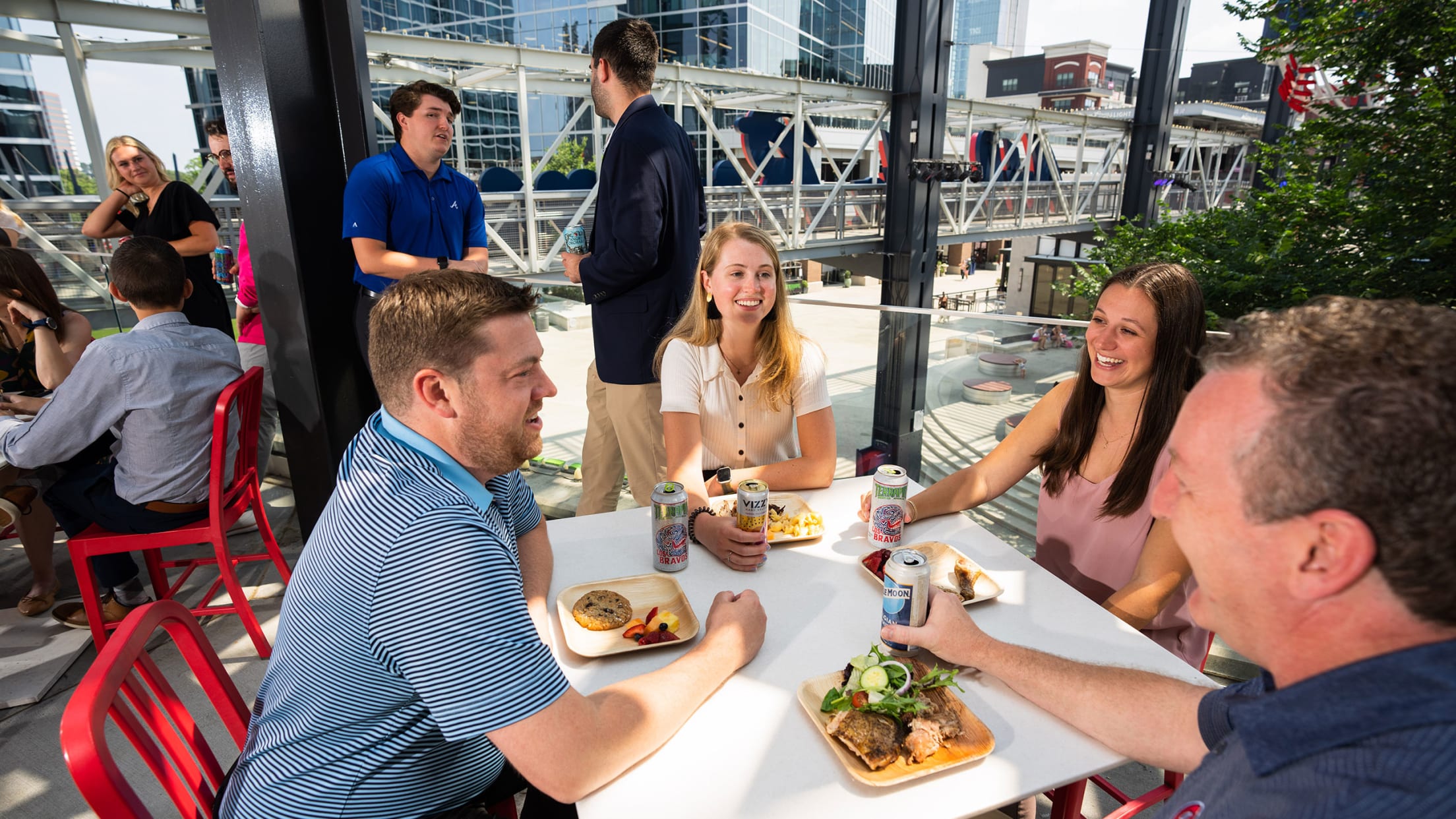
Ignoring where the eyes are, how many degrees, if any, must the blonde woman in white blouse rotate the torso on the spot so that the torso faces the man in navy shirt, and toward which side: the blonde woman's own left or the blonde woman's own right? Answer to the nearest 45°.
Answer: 0° — they already face them

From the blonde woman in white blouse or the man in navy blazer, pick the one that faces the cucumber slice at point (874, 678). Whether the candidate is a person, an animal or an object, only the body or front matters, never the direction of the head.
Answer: the blonde woman in white blouse

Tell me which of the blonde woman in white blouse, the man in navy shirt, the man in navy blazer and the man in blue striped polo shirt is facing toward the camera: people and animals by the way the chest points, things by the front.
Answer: the blonde woman in white blouse

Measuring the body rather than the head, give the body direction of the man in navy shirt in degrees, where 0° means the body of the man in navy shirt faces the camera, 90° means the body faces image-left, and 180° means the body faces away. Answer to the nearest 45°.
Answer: approximately 90°

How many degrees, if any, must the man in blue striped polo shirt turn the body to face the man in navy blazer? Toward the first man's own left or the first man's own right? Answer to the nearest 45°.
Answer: approximately 90° to the first man's own left

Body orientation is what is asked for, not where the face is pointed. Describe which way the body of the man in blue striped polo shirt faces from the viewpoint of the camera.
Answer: to the viewer's right

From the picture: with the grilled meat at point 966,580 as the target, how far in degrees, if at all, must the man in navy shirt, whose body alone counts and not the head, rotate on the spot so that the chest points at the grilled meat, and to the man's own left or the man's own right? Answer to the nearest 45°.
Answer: approximately 45° to the man's own right

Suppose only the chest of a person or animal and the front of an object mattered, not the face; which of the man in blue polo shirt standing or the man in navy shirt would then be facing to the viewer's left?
the man in navy shirt

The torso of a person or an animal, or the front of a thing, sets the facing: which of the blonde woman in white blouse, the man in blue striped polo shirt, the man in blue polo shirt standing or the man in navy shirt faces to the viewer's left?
the man in navy shirt

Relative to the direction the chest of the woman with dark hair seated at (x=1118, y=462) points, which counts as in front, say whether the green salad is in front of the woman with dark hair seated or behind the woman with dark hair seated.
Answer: in front

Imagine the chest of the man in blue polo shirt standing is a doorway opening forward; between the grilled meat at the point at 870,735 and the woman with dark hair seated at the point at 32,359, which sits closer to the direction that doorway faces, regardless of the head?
the grilled meat

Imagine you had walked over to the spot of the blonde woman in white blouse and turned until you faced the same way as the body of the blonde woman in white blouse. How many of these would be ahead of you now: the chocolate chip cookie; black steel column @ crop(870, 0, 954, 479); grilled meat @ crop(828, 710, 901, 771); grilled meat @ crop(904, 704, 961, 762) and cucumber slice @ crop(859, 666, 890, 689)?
4

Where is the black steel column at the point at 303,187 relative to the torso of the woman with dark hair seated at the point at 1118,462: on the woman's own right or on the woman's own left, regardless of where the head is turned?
on the woman's own right

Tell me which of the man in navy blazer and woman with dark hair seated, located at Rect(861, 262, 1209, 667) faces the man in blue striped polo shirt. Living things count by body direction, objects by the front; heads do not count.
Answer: the woman with dark hair seated
